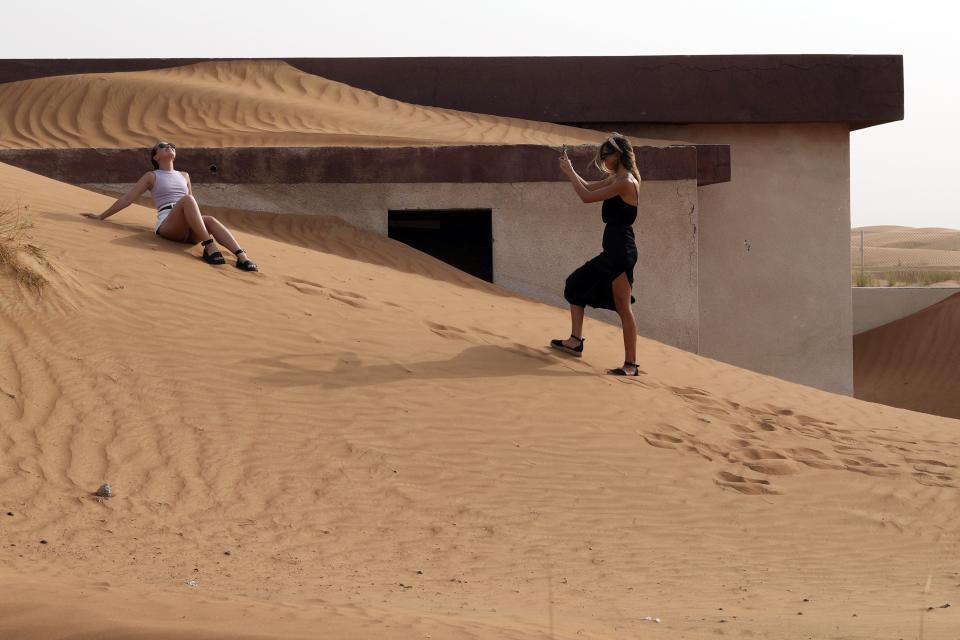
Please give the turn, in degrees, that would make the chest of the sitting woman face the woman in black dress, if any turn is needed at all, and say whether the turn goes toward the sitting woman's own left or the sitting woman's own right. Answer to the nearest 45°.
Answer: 0° — they already face them

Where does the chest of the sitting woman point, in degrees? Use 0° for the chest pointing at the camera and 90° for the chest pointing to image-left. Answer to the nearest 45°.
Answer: approximately 315°

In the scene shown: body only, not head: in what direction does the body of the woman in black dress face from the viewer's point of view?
to the viewer's left

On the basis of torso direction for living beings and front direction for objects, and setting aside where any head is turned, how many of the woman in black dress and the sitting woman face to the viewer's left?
1

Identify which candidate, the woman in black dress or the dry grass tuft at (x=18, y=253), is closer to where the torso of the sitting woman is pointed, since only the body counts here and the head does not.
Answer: the woman in black dress

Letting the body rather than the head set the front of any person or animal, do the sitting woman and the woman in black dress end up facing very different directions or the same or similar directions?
very different directions
